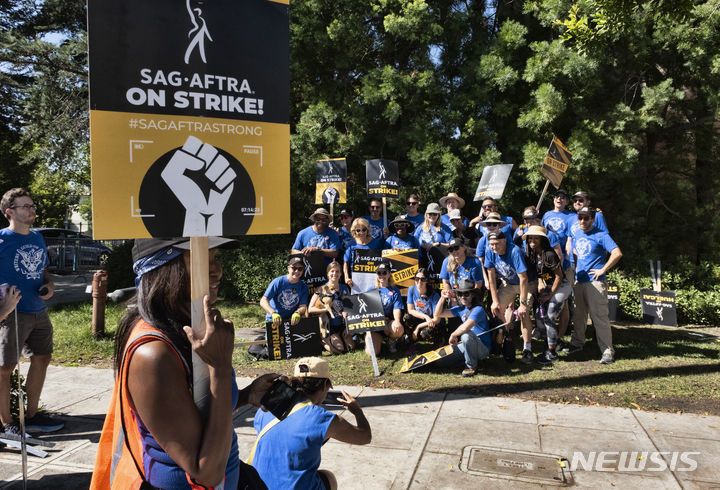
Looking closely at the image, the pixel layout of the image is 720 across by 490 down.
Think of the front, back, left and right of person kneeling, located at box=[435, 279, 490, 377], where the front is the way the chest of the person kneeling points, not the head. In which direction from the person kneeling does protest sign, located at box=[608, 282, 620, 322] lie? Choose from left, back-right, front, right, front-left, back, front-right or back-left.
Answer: back

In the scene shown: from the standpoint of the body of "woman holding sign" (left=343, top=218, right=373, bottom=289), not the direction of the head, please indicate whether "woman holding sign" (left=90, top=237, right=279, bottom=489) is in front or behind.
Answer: in front

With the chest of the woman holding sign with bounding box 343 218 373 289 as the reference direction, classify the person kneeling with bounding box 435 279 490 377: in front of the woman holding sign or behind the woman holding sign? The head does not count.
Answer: in front

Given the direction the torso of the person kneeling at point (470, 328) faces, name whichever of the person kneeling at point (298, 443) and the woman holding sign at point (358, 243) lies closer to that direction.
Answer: the person kneeling

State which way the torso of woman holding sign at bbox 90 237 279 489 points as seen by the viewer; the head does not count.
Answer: to the viewer's right

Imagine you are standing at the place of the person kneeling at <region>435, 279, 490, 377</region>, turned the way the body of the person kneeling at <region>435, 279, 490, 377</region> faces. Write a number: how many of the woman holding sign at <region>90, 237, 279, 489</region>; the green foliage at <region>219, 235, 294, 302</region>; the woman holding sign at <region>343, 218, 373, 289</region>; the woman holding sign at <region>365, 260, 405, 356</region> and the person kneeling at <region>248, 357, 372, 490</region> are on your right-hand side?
3

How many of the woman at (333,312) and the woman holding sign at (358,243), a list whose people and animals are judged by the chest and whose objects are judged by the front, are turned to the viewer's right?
0

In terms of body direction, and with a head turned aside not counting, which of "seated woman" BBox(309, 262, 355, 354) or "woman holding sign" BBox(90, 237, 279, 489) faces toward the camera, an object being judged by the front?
"seated woman" BBox(309, 262, 355, 354)

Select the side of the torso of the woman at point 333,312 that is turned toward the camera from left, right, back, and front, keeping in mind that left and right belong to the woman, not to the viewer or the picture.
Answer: front

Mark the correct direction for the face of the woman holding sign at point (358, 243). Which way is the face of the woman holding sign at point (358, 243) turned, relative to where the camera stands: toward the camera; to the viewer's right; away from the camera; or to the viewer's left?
toward the camera
